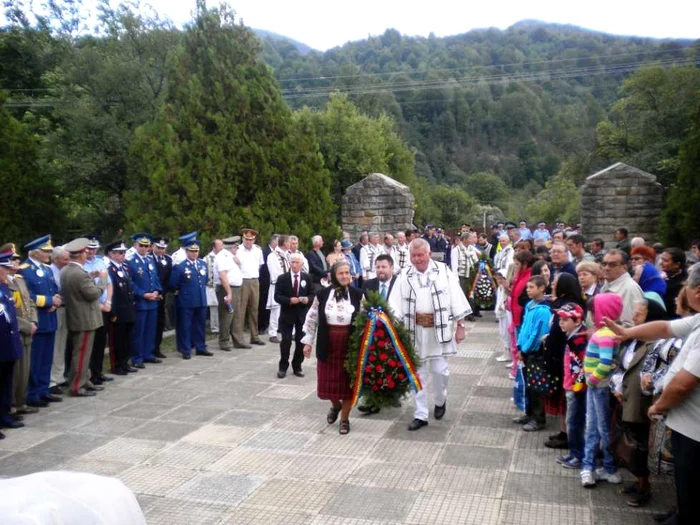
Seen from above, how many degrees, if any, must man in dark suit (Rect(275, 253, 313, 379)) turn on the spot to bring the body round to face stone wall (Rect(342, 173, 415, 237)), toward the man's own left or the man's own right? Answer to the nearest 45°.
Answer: approximately 180°

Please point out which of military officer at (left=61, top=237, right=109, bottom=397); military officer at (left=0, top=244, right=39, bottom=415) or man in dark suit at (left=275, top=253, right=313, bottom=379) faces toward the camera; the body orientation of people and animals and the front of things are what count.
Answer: the man in dark suit

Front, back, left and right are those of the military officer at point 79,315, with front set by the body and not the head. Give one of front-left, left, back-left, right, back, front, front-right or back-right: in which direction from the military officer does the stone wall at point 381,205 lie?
front-left

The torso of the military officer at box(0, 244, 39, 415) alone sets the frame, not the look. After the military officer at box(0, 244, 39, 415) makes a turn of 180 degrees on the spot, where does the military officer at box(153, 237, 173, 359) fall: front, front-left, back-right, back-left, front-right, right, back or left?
back-right

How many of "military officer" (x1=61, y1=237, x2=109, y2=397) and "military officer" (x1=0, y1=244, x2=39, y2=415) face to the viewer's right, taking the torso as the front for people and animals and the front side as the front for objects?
2

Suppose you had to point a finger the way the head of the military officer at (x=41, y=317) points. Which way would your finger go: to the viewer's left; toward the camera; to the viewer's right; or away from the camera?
to the viewer's right

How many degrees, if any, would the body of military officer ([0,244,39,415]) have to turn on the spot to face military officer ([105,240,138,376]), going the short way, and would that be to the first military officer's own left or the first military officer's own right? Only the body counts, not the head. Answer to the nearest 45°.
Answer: approximately 45° to the first military officer's own left

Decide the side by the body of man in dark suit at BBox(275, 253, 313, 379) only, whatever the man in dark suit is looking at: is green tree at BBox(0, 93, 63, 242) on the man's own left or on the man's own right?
on the man's own right

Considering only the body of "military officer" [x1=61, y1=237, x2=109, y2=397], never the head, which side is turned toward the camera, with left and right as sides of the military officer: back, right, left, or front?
right

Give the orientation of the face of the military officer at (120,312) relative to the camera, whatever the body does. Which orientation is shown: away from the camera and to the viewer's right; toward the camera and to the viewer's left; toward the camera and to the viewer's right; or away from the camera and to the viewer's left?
toward the camera and to the viewer's right

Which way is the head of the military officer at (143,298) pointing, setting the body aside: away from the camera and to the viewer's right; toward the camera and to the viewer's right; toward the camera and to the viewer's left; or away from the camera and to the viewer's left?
toward the camera and to the viewer's right

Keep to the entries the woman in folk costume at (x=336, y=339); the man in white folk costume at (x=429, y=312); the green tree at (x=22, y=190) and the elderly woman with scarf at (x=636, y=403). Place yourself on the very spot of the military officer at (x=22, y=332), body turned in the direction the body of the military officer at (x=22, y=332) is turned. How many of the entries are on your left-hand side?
1
